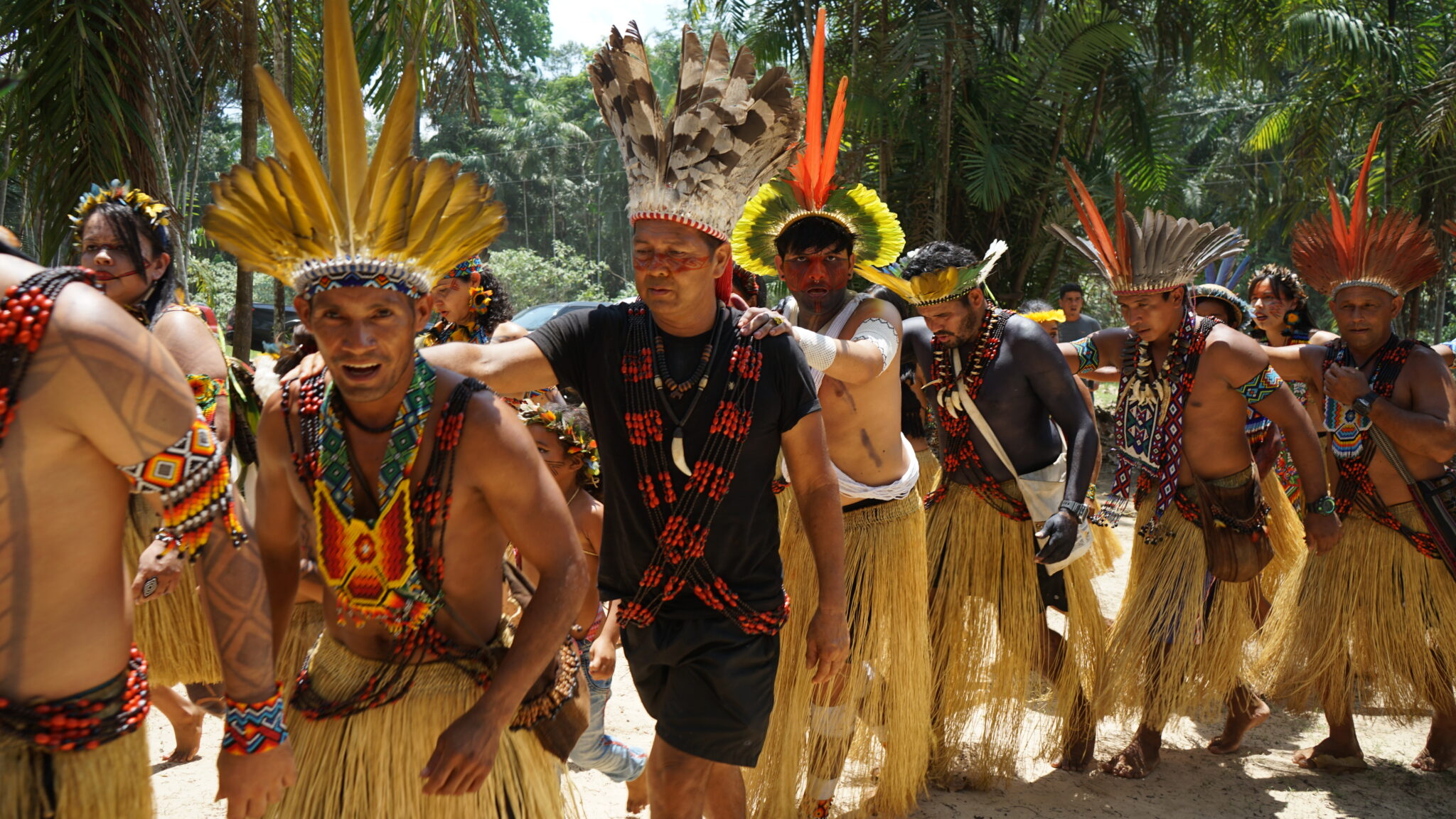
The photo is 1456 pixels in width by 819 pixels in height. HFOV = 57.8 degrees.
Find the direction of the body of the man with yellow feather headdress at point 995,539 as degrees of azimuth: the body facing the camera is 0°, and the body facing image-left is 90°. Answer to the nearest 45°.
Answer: approximately 45°

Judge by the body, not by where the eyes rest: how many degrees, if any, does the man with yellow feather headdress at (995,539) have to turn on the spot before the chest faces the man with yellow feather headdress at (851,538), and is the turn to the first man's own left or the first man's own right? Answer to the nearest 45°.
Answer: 0° — they already face them

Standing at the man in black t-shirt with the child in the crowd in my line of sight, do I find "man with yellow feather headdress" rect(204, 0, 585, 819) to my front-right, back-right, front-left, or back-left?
back-left

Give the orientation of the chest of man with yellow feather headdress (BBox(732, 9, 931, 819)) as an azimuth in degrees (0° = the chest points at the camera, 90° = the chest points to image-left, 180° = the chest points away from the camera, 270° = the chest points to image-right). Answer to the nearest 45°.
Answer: approximately 45°

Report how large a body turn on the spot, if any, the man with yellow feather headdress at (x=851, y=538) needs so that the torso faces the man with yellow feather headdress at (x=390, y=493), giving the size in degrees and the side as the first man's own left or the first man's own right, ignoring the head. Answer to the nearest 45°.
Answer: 0° — they already face them
